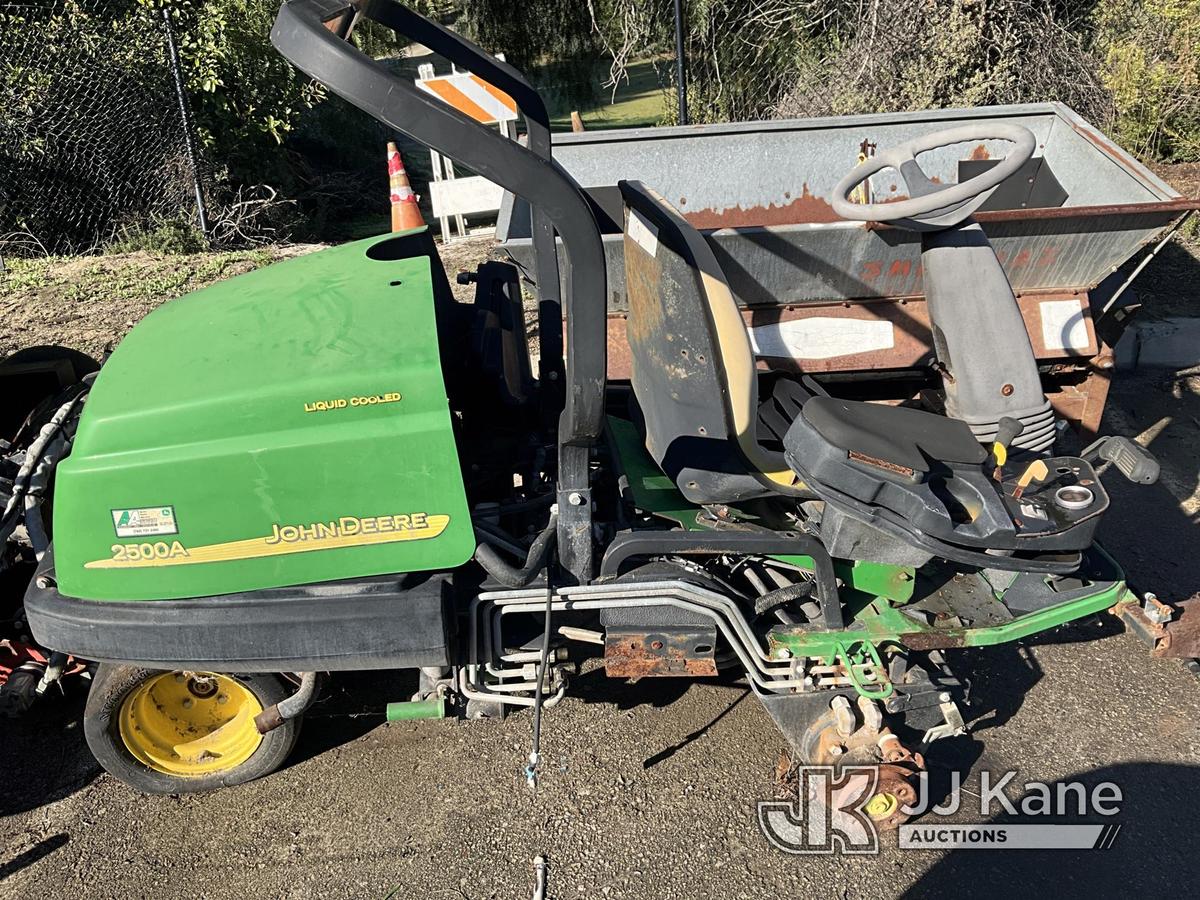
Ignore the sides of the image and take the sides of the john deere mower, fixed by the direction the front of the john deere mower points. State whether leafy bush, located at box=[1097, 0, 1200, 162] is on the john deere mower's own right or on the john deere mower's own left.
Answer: on the john deere mower's own left

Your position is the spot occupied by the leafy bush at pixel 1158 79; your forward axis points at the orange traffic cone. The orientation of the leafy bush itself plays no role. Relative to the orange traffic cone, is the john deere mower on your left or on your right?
left

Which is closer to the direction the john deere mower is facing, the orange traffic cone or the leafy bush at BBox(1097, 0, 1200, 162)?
the leafy bush

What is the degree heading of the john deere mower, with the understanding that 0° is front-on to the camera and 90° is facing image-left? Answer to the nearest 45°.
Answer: approximately 270°

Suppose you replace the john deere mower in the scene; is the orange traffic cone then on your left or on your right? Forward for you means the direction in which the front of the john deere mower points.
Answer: on your left
